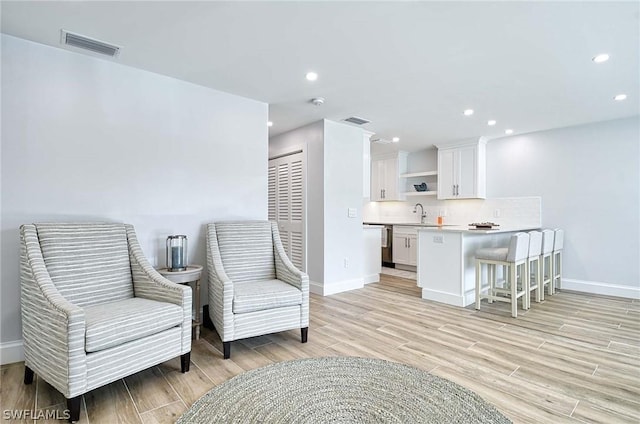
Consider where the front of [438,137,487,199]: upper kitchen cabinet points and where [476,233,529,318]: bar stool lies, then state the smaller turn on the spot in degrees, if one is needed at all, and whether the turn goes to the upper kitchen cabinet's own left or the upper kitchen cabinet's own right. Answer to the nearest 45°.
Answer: approximately 45° to the upper kitchen cabinet's own left

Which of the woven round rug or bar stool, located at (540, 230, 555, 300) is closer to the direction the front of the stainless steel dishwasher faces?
the woven round rug

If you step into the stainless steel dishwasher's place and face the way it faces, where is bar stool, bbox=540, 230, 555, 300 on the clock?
The bar stool is roughly at 9 o'clock from the stainless steel dishwasher.

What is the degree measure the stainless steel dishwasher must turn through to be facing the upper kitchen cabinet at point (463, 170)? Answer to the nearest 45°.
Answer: approximately 90° to its left
